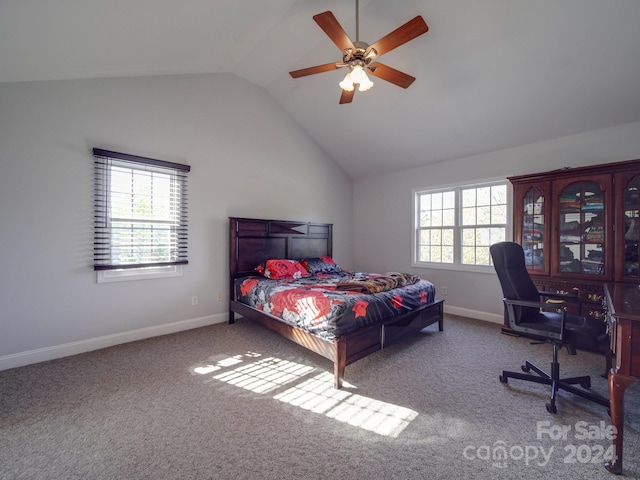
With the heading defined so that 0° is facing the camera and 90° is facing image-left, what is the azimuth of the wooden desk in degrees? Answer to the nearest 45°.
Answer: approximately 90°

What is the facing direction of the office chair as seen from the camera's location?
facing to the right of the viewer

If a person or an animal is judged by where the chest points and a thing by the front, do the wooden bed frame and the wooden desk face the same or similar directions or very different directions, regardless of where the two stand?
very different directions

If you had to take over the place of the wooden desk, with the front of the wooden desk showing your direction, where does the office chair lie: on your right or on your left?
on your right

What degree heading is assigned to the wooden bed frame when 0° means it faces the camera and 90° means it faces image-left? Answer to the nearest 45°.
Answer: approximately 315°

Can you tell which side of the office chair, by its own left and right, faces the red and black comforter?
back

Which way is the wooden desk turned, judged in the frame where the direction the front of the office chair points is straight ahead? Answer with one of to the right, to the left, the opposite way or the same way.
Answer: the opposite way

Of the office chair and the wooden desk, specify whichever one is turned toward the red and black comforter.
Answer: the wooden desk

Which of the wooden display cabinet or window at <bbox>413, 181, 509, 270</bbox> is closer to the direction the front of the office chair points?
the wooden display cabinet
